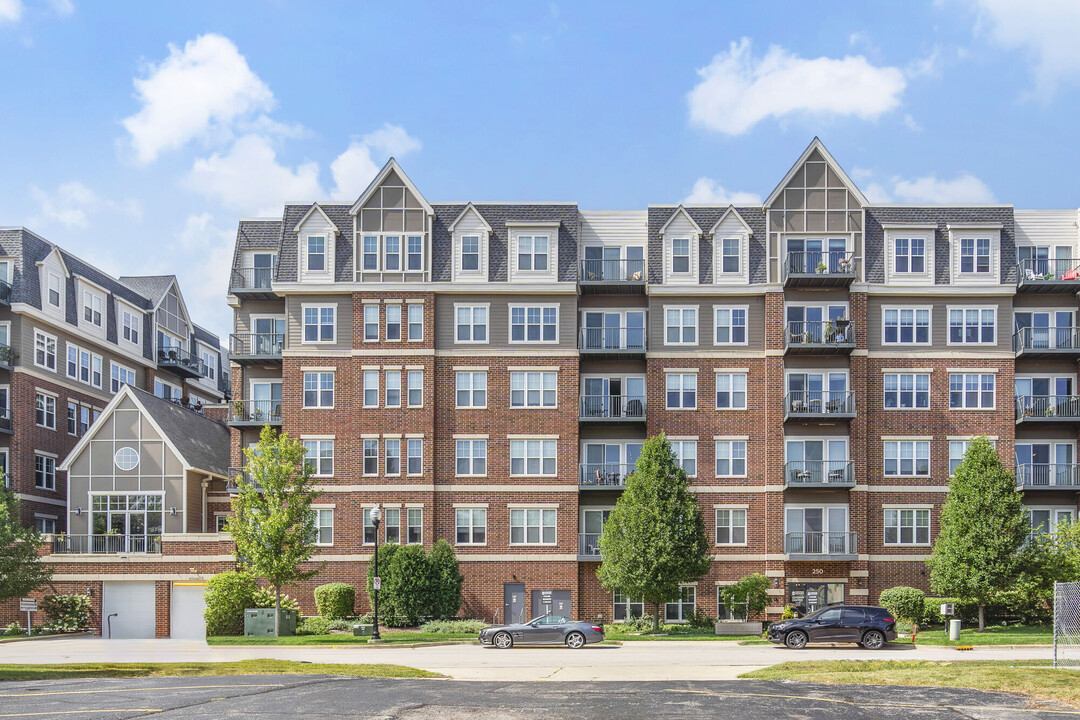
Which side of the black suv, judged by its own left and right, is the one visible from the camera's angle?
left

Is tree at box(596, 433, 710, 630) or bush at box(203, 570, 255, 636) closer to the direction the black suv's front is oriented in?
the bush

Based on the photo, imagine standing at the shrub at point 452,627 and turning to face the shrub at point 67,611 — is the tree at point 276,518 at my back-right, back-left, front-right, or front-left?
front-left
